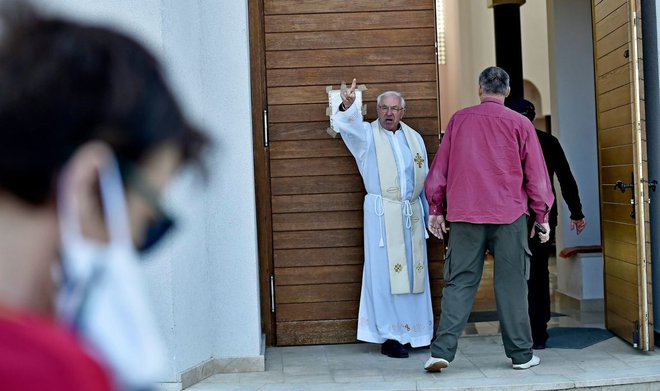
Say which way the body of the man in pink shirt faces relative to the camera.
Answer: away from the camera

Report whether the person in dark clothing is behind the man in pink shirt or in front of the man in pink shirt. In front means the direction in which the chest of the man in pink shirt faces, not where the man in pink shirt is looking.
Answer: in front

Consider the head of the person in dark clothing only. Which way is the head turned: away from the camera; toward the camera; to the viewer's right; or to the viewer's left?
away from the camera

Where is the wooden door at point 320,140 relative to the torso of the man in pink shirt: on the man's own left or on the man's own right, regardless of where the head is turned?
on the man's own left

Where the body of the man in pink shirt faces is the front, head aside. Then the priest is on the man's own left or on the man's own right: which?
on the man's own left

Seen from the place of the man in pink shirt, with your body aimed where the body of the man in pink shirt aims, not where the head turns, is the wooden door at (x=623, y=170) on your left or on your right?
on your right

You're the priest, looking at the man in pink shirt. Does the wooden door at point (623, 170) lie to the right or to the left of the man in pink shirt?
left

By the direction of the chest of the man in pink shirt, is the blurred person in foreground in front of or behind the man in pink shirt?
behind

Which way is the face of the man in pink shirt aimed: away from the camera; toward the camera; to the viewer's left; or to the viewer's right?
away from the camera

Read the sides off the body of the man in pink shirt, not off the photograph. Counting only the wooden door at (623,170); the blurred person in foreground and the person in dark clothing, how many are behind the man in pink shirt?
1
